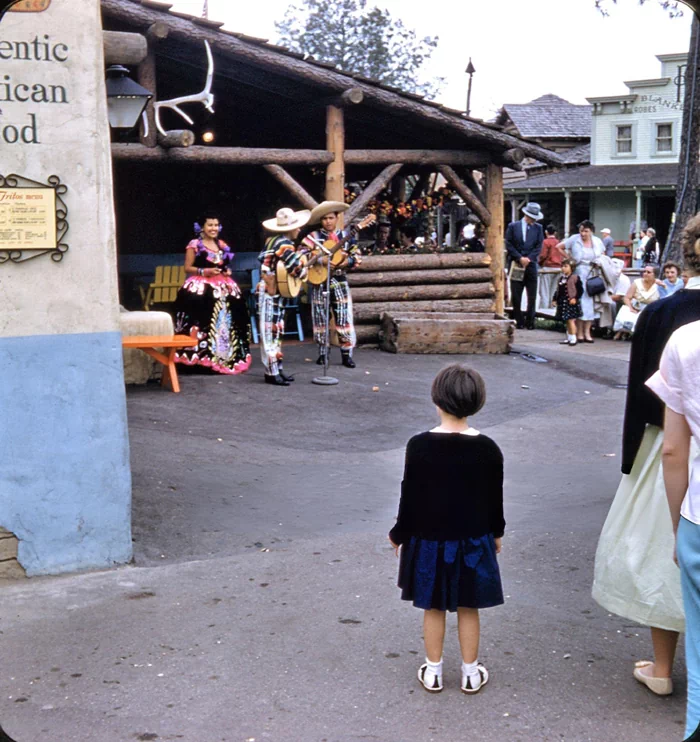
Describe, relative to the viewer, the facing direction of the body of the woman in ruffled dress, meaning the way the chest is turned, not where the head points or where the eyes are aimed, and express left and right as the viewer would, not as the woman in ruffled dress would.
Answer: facing the viewer and to the right of the viewer

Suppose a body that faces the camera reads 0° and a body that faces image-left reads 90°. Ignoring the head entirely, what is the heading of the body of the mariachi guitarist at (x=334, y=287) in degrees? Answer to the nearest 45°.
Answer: approximately 0°

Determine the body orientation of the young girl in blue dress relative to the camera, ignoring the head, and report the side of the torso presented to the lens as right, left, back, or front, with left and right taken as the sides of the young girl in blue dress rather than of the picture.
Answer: back

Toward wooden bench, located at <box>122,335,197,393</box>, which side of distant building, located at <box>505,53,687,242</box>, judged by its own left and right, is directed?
front

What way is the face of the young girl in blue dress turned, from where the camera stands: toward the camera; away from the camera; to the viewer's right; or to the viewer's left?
away from the camera
